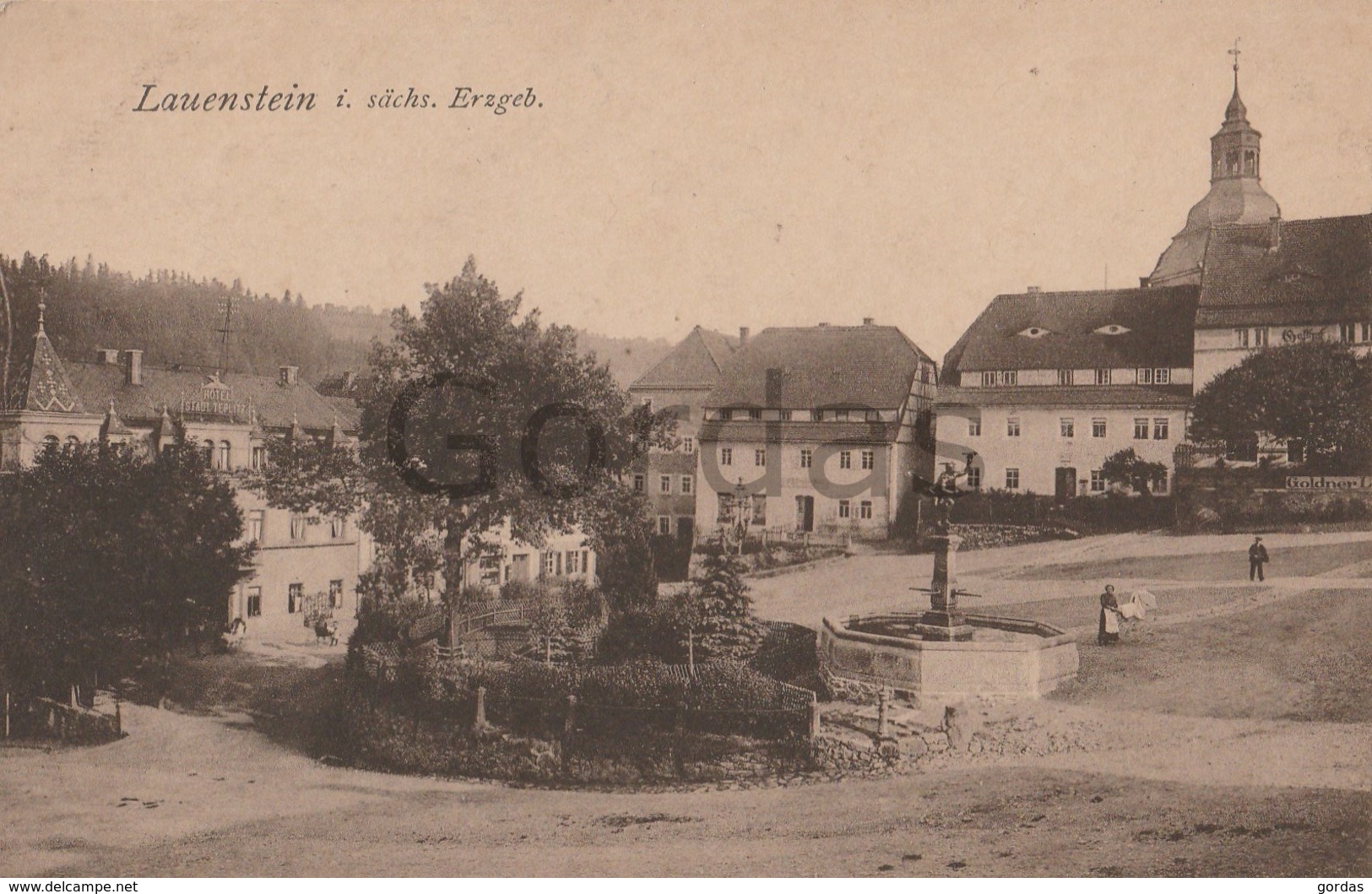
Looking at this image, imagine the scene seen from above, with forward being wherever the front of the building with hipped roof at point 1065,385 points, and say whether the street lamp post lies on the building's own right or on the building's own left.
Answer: on the building's own right

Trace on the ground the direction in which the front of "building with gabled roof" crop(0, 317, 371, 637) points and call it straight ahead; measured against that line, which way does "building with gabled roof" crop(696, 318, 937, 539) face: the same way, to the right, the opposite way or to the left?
to the right

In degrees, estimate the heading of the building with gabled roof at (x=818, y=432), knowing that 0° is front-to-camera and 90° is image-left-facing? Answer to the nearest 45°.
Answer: approximately 0°

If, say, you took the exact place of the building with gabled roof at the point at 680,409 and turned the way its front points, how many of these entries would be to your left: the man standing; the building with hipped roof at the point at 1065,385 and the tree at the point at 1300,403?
3

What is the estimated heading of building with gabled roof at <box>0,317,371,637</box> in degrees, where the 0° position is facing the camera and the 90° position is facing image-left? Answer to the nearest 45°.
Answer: approximately 315°

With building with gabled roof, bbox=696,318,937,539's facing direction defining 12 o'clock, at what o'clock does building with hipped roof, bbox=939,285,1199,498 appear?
building with hipped roof, bbox=939,285,1199,498 is roughly at 9 o'clock from building with gabled roof, bbox=696,318,937,539.

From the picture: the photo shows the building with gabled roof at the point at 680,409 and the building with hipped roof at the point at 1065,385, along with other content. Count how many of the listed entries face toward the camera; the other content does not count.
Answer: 2
